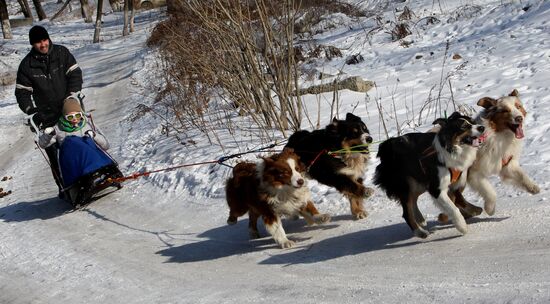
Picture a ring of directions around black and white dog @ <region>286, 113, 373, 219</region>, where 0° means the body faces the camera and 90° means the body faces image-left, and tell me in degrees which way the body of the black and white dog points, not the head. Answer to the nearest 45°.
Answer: approximately 315°

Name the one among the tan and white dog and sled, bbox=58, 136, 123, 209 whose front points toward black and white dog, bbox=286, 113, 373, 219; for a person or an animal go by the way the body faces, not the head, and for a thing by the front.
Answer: the sled

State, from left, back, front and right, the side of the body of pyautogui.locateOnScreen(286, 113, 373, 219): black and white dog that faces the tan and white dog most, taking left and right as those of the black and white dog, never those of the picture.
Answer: front

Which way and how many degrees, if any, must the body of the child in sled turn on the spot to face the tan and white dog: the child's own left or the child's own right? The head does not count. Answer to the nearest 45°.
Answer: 0° — they already face it

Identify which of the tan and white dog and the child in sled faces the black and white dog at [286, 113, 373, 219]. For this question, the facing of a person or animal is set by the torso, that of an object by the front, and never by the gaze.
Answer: the child in sled

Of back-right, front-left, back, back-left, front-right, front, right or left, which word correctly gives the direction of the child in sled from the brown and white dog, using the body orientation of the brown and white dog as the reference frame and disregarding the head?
back

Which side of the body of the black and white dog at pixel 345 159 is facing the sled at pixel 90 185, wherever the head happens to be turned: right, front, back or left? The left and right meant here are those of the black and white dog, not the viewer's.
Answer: back

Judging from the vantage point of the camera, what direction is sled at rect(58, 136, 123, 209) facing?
facing the viewer and to the right of the viewer

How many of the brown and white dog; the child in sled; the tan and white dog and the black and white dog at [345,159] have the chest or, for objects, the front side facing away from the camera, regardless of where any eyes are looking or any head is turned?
0

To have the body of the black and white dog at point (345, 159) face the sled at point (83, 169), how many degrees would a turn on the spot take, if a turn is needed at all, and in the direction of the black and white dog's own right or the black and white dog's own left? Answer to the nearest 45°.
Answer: approximately 180°

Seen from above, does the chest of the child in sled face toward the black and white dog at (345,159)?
yes

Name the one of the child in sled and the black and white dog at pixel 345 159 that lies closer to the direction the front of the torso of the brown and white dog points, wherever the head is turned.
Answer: the black and white dog

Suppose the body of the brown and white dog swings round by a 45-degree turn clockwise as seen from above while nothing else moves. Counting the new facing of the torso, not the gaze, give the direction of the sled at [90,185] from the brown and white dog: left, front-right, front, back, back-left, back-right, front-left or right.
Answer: back-right

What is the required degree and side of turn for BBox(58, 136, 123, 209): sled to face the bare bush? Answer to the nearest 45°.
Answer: approximately 45° to its left

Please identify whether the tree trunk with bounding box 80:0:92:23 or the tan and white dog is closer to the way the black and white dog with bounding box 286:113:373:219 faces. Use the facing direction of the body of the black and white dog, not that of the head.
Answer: the tan and white dog
